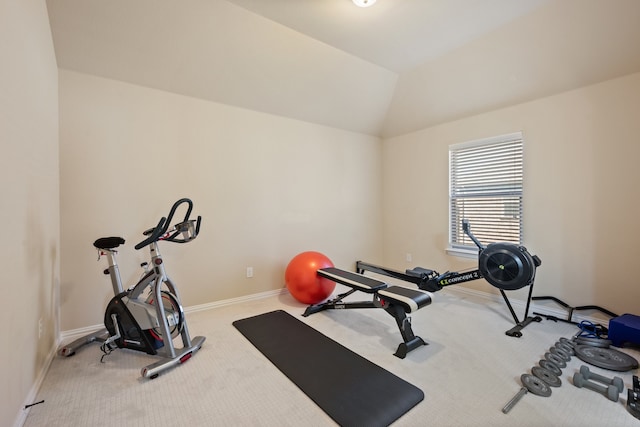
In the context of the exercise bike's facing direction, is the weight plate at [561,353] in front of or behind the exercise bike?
in front

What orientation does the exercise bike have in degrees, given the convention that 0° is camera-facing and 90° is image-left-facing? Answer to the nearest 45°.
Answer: approximately 315°

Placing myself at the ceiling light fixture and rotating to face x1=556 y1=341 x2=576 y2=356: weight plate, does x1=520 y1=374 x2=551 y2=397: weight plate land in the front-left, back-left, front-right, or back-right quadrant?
front-right

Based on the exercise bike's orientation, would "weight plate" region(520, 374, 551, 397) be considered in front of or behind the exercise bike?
in front

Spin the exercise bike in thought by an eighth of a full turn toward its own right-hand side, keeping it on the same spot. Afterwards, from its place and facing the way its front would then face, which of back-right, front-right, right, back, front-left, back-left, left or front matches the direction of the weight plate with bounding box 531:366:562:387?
front-left

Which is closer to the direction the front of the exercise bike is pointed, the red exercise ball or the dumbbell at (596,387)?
the dumbbell

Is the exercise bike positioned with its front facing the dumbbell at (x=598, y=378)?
yes

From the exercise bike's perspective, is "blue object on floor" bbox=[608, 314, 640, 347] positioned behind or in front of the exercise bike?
in front

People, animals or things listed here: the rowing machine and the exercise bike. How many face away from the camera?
0

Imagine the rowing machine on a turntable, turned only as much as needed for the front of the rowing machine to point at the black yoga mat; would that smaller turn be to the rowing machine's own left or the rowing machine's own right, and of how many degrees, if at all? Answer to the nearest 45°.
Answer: approximately 90° to the rowing machine's own right

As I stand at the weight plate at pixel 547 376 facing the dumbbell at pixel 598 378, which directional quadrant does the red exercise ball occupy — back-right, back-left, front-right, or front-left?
back-left

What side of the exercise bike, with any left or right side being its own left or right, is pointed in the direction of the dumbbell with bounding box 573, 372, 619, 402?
front
